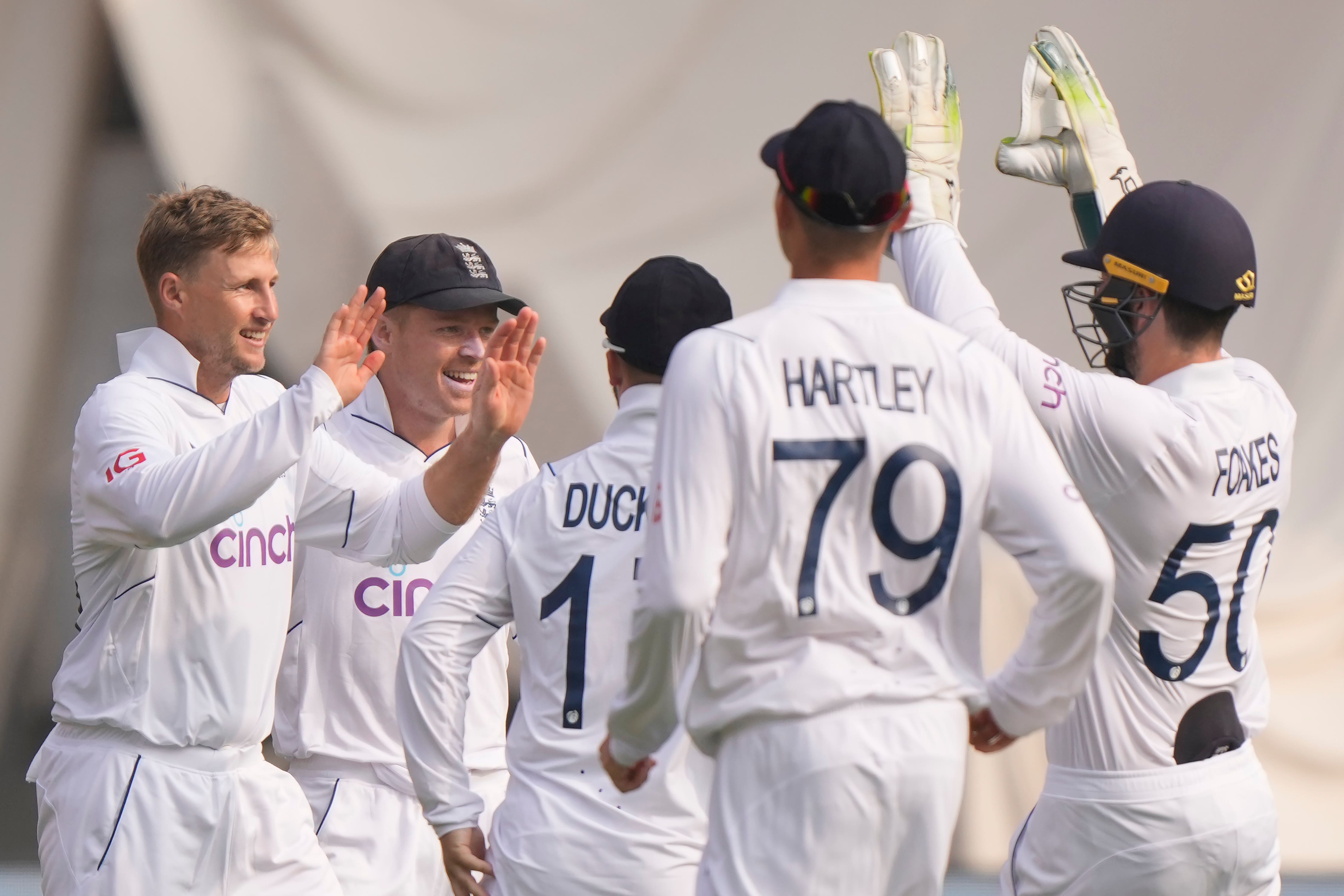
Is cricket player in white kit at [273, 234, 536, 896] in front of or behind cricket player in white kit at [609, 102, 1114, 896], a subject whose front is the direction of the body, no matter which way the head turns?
in front

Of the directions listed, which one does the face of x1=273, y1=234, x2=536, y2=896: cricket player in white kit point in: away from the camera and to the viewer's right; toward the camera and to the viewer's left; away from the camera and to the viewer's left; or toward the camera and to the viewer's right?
toward the camera and to the viewer's right

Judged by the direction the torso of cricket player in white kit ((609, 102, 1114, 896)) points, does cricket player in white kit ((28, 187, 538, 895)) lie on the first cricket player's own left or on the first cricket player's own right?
on the first cricket player's own left

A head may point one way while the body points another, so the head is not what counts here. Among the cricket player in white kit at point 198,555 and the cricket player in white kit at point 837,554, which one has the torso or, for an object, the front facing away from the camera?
the cricket player in white kit at point 837,554

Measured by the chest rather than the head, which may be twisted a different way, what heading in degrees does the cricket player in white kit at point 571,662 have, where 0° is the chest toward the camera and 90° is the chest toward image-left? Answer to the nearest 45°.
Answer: approximately 180°

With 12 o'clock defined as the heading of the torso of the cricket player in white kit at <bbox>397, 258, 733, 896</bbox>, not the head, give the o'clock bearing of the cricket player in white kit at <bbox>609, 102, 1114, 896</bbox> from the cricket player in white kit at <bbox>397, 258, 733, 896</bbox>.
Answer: the cricket player in white kit at <bbox>609, 102, 1114, 896</bbox> is roughly at 5 o'clock from the cricket player in white kit at <bbox>397, 258, 733, 896</bbox>.

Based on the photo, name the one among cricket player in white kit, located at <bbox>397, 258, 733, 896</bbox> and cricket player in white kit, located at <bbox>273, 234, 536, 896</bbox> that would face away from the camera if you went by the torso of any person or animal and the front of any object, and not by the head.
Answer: cricket player in white kit, located at <bbox>397, 258, 733, 896</bbox>

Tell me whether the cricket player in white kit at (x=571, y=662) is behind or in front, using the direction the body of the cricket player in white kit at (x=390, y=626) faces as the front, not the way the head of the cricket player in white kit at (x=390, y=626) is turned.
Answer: in front

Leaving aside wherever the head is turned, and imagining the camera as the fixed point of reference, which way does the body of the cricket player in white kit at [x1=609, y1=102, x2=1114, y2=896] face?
away from the camera

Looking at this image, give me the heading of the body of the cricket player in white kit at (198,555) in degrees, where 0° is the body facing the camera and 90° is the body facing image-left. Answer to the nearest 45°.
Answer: approximately 315°
